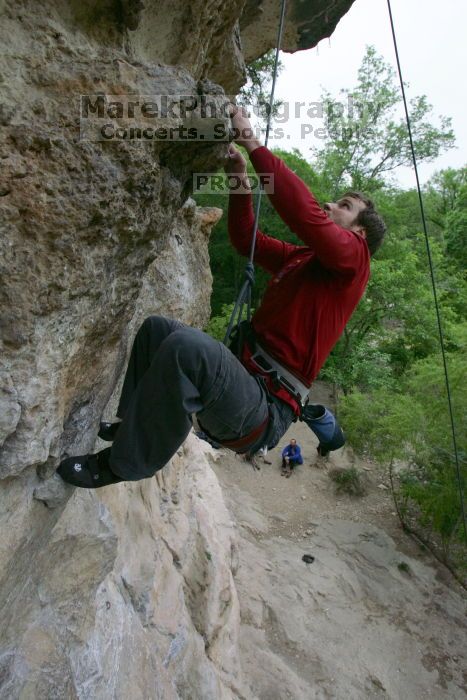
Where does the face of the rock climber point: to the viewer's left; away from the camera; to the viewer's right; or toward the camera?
to the viewer's left

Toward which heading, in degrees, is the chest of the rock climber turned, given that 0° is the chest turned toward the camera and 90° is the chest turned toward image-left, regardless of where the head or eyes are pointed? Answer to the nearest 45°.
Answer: approximately 90°

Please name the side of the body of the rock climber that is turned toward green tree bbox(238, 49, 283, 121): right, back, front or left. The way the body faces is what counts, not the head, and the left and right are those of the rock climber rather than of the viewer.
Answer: right

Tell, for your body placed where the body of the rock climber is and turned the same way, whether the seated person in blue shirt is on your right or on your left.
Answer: on your right
